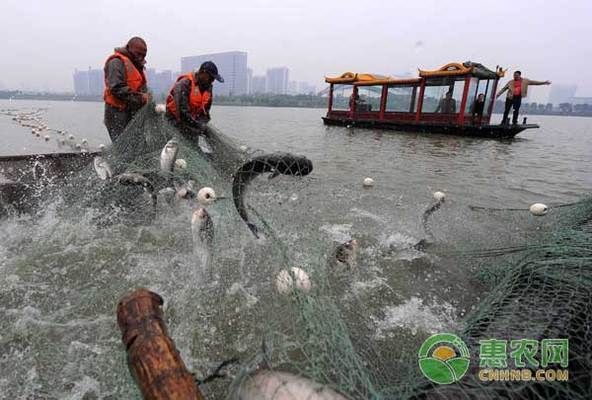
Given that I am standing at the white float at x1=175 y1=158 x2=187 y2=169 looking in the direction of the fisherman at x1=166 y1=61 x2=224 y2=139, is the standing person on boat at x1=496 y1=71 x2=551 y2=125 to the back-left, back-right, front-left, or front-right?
front-right

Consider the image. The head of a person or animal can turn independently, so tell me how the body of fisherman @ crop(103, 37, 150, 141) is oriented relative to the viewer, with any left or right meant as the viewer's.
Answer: facing the viewer and to the right of the viewer

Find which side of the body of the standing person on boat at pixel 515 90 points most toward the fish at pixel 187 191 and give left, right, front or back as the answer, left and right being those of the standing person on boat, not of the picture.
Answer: front

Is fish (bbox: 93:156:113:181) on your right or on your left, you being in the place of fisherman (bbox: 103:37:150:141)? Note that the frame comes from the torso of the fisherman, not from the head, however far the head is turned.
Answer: on your right

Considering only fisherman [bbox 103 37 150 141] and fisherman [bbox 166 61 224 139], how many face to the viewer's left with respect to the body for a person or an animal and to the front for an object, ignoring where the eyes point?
0

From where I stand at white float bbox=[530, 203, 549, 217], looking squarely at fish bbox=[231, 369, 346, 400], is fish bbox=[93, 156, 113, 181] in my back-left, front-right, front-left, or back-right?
front-right

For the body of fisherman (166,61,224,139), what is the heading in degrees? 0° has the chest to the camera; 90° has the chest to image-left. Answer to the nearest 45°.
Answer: approximately 315°

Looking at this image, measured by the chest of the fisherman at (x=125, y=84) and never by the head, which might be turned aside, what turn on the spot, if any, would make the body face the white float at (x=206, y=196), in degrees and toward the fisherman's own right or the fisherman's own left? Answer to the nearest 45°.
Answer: approximately 45° to the fisherman's own right

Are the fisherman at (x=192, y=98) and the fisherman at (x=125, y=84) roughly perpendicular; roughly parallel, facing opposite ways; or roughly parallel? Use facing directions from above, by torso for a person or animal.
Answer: roughly parallel

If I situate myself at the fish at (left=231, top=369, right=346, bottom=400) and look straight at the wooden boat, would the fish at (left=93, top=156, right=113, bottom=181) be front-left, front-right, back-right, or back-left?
front-left

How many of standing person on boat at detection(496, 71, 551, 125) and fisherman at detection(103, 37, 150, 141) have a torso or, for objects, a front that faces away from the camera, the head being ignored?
0

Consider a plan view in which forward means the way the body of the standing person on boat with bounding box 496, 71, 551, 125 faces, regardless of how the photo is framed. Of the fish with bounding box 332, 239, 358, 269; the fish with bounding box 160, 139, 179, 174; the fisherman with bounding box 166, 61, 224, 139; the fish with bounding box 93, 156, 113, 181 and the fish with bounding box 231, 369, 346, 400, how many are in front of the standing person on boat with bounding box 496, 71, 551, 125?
5

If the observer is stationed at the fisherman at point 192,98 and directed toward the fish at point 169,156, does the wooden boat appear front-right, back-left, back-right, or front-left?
back-left
